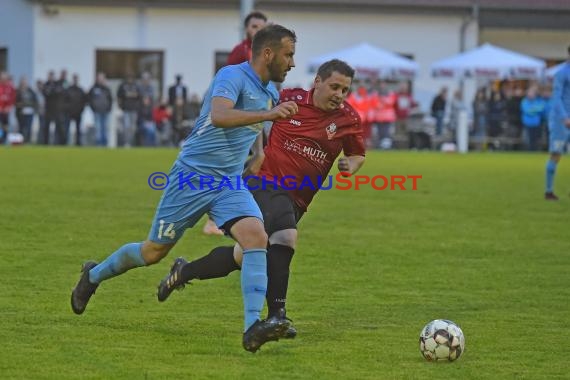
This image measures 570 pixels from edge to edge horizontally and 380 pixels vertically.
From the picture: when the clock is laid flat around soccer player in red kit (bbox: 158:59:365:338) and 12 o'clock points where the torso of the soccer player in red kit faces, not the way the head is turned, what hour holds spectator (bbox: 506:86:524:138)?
The spectator is roughly at 8 o'clock from the soccer player in red kit.

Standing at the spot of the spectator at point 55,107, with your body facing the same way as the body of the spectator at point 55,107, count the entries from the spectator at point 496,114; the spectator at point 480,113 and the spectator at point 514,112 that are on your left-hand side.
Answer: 3

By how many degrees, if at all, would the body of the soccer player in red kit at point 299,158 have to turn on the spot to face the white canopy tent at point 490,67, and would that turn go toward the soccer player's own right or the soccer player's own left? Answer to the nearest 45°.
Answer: approximately 135° to the soccer player's own left

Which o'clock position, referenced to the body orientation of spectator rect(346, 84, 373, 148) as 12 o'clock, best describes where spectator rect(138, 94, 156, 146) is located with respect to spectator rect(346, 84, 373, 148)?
spectator rect(138, 94, 156, 146) is roughly at 3 o'clock from spectator rect(346, 84, 373, 148).

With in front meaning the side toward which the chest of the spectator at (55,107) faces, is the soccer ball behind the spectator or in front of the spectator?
in front

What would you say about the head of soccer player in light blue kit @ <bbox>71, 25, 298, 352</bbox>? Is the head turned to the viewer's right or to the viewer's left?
to the viewer's right

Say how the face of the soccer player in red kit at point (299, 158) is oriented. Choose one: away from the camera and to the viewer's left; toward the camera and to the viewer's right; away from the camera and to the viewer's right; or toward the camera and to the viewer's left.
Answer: toward the camera and to the viewer's right

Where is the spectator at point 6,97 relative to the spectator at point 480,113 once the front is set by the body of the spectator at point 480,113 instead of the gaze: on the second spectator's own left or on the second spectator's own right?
on the second spectator's own right

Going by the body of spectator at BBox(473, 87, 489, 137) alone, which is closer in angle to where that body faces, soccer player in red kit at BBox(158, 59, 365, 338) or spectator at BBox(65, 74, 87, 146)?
the soccer player in red kit

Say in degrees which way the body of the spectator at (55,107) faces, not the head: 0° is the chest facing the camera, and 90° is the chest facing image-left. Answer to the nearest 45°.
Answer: approximately 0°
